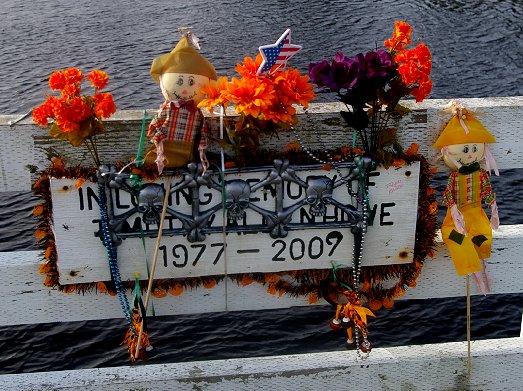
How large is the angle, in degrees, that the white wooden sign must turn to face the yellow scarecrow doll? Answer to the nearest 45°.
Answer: approximately 90° to its left

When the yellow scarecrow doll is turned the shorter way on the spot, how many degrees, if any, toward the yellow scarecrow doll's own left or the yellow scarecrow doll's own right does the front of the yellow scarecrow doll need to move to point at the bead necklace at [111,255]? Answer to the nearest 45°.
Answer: approximately 90° to the yellow scarecrow doll's own right

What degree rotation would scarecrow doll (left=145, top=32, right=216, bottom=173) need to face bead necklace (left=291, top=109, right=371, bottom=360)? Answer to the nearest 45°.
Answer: approximately 90° to its left

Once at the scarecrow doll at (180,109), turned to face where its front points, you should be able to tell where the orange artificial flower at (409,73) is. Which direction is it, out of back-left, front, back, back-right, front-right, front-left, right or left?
left

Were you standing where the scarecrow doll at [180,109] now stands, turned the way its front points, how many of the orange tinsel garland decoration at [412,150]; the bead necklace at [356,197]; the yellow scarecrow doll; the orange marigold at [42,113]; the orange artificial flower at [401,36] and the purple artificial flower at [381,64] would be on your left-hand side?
5

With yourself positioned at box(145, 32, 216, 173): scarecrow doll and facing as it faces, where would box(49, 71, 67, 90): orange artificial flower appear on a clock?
The orange artificial flower is roughly at 3 o'clock from the scarecrow doll.

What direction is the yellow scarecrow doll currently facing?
toward the camera

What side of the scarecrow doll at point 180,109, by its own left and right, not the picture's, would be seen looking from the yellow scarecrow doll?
left

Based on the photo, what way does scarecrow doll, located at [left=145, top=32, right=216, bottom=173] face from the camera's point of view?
toward the camera

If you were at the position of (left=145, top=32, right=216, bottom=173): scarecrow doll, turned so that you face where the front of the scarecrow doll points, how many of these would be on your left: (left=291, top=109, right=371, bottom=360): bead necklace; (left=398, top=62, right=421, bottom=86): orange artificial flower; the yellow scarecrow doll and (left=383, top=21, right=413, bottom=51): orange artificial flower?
4

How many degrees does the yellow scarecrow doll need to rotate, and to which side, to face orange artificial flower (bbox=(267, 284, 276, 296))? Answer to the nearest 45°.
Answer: approximately 90° to its right

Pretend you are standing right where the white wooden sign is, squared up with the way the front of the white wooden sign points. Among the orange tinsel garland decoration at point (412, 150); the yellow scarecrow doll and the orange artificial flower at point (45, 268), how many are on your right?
1

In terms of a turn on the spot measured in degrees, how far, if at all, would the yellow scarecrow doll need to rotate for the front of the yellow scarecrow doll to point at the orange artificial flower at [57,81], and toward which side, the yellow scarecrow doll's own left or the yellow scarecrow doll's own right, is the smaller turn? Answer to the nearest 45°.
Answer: approximately 45° to the yellow scarecrow doll's own right
